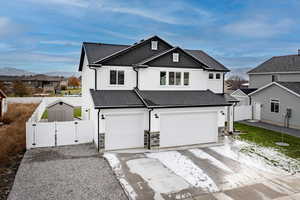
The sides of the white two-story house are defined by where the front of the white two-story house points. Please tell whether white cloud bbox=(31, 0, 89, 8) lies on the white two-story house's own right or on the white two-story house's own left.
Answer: on the white two-story house's own right

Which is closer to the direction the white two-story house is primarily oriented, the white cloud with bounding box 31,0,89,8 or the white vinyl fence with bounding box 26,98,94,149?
the white vinyl fence

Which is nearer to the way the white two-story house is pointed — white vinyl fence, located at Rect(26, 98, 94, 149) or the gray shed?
the white vinyl fence

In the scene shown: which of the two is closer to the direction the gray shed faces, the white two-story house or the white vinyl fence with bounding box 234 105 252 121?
the white two-story house

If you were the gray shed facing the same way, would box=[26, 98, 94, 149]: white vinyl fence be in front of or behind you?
in front

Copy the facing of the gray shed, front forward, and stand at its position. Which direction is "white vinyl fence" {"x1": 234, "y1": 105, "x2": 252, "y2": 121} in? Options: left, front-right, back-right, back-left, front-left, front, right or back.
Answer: left

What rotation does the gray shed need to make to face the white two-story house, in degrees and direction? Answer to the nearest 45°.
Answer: approximately 45° to its left

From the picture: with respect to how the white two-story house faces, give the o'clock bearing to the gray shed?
The gray shed is roughly at 4 o'clock from the white two-story house.

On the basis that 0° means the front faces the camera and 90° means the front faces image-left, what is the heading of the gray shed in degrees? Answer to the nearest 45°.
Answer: approximately 0°

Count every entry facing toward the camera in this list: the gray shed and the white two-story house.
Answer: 2

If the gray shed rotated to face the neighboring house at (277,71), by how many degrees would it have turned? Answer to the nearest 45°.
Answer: approximately 90° to its left

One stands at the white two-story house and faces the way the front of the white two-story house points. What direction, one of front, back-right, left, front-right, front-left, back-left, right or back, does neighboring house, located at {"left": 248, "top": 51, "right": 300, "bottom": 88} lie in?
back-left
